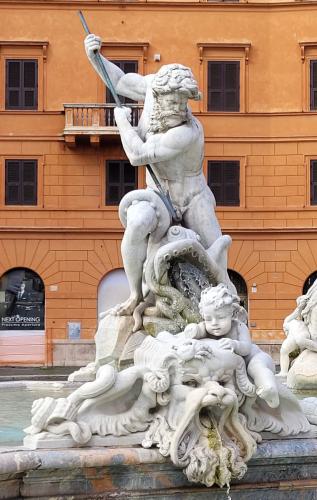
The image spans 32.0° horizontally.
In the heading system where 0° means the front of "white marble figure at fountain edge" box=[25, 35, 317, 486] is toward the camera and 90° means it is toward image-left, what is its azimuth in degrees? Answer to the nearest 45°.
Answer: approximately 0°

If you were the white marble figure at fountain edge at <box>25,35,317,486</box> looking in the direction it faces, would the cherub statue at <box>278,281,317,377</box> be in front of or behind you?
behind
